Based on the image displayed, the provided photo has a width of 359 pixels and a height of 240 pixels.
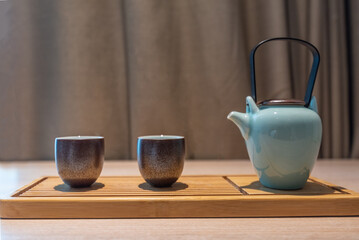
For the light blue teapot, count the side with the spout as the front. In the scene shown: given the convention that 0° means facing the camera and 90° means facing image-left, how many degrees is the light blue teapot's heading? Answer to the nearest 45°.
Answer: approximately 90°
